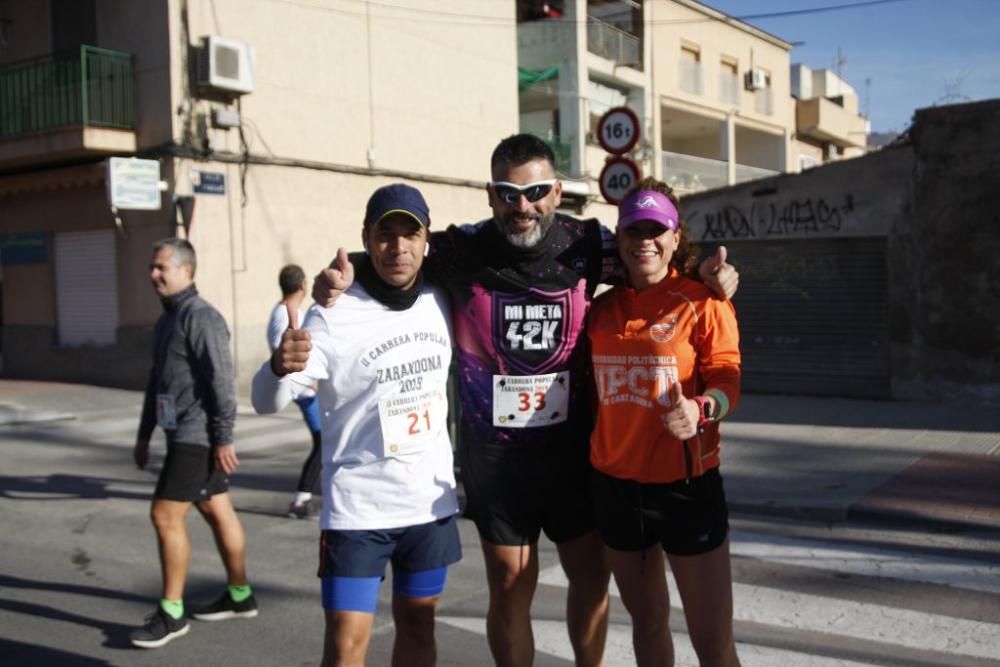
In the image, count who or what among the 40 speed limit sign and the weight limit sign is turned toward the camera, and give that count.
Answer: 2

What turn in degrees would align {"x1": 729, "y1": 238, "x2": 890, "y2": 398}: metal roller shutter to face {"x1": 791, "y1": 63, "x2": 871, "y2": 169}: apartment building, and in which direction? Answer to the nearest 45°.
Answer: approximately 180°

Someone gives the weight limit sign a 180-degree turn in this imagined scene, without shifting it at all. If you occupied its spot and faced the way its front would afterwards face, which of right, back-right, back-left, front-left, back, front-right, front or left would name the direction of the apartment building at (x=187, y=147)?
front-left

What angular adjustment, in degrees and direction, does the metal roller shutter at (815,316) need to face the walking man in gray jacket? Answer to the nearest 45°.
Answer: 0° — it already faces them

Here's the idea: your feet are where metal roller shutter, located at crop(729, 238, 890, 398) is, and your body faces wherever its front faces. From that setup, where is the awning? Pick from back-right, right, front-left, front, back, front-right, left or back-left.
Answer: back-right

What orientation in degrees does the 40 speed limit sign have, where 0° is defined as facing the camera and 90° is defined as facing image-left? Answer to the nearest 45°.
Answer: approximately 0°
